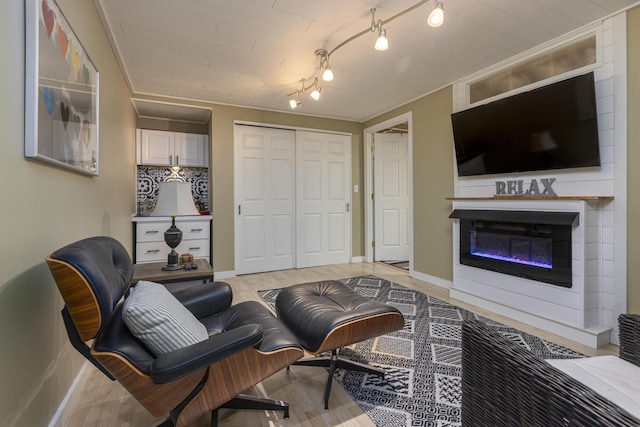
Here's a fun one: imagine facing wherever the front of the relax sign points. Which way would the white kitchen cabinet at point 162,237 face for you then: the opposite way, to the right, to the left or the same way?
to the left

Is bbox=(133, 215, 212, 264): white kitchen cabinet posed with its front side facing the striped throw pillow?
yes

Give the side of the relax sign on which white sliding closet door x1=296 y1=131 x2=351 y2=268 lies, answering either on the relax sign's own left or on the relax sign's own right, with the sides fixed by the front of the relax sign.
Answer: on the relax sign's own right

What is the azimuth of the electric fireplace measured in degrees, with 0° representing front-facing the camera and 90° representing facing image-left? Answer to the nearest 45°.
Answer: approximately 45°

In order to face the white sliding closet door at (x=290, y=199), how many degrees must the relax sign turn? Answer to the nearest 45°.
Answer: approximately 45° to its right

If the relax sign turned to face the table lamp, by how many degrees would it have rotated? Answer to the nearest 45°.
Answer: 0° — it already faces it

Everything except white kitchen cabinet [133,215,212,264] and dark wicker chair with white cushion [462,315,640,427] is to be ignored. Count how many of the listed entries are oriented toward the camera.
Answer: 1

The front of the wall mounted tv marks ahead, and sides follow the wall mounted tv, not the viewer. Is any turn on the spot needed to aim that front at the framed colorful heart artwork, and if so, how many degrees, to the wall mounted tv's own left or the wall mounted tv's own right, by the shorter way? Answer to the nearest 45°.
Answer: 0° — it already faces it

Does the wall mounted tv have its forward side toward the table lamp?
yes

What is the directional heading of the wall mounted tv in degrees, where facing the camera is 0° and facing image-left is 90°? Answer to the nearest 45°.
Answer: approximately 45°
